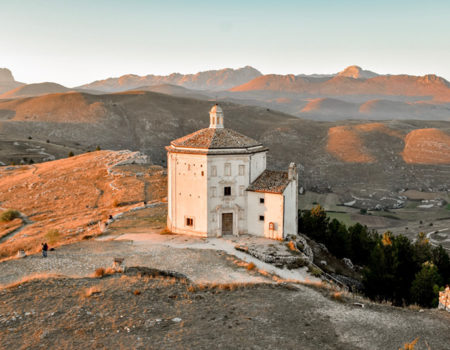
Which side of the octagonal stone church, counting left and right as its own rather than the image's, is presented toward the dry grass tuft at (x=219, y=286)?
front

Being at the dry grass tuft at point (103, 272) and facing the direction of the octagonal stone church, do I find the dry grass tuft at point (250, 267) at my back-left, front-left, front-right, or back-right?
front-right

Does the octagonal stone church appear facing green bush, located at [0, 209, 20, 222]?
no

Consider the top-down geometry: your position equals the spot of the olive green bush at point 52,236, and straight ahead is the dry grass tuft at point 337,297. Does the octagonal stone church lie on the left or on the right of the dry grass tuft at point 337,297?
left

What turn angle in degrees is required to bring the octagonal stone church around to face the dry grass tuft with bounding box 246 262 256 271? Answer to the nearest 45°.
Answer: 0° — it already faces it

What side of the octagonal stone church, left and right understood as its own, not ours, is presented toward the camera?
front

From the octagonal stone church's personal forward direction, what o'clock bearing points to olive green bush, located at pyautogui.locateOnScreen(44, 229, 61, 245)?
The olive green bush is roughly at 3 o'clock from the octagonal stone church.

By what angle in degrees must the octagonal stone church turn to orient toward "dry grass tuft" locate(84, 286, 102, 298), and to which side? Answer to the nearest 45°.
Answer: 0° — it already faces it

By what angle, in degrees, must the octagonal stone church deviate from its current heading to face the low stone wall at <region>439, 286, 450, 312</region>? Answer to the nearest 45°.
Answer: approximately 45° to its left

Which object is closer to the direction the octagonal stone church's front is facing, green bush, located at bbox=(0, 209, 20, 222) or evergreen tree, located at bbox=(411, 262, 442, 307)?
the evergreen tree

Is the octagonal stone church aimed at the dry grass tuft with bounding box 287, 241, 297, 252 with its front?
no

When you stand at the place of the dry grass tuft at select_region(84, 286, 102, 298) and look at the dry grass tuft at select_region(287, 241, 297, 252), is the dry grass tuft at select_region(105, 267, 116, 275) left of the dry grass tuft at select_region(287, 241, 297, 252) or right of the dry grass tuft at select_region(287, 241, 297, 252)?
left

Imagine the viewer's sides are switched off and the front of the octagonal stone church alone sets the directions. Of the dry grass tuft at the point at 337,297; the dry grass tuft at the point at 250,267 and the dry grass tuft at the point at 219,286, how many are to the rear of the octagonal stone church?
0

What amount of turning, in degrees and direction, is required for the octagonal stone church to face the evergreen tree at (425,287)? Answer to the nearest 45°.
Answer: approximately 90° to its left
